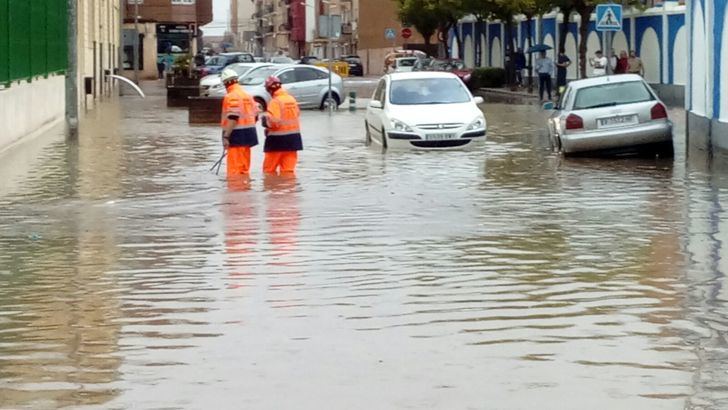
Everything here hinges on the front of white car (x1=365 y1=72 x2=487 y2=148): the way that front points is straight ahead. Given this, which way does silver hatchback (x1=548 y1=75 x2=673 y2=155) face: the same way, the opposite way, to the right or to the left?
the opposite way

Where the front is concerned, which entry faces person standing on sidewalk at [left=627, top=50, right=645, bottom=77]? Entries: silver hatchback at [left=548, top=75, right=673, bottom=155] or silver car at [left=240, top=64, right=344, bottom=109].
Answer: the silver hatchback

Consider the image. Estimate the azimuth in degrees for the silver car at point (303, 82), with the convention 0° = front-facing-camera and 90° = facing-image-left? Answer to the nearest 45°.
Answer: approximately 45°

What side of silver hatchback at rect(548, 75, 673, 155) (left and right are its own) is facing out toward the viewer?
back

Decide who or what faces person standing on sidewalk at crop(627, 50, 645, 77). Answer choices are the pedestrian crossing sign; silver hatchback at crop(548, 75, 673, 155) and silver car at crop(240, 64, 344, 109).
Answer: the silver hatchback

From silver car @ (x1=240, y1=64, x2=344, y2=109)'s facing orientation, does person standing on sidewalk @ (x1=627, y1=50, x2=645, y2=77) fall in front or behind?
behind

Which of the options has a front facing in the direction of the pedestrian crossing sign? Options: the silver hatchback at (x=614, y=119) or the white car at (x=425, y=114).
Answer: the silver hatchback

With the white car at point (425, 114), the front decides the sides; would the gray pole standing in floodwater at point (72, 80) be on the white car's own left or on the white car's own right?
on the white car's own right

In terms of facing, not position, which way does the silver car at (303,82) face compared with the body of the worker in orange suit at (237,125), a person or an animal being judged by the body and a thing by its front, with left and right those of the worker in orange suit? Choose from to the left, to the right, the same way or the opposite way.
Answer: to the left
